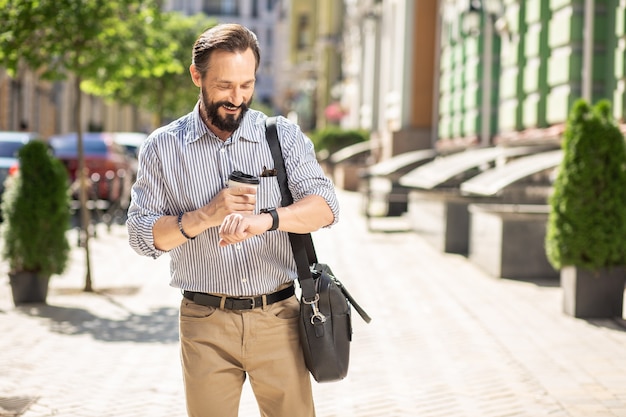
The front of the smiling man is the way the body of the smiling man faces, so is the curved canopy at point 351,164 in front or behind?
behind

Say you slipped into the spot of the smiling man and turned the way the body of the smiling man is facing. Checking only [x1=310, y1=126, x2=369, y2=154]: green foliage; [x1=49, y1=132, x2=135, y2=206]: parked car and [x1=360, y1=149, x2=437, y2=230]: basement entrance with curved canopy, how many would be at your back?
3

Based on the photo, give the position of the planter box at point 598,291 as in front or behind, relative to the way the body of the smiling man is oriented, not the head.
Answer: behind

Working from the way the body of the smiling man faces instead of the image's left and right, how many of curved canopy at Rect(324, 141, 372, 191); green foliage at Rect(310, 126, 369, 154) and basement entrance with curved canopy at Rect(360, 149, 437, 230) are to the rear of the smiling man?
3

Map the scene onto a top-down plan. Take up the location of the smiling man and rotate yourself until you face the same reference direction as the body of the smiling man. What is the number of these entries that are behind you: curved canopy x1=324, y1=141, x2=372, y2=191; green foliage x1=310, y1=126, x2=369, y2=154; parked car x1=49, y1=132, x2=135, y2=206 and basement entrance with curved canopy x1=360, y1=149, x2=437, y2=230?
4

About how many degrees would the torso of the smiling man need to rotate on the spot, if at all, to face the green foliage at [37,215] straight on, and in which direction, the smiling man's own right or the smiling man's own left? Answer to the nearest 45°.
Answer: approximately 180°

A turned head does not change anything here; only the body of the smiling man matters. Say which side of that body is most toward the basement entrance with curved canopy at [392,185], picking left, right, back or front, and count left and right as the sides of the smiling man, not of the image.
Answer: back

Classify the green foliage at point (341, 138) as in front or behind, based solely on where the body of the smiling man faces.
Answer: behind

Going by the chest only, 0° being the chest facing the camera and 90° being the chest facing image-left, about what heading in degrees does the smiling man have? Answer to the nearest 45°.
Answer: approximately 0°
